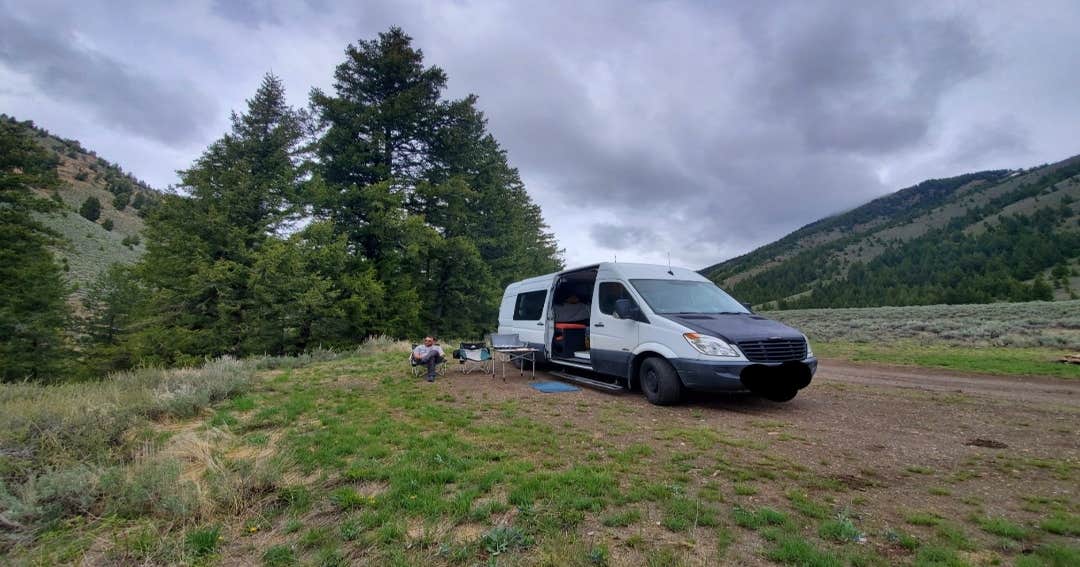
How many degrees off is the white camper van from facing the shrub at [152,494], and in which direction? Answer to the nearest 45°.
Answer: approximately 90° to its right

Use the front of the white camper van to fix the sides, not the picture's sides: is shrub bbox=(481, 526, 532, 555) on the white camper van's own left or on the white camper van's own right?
on the white camper van's own right

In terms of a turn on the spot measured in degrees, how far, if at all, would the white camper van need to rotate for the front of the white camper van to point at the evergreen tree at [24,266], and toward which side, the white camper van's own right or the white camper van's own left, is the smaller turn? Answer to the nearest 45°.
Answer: approximately 135° to the white camper van's own right

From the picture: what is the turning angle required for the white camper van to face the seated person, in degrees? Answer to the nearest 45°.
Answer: approximately 135° to its right

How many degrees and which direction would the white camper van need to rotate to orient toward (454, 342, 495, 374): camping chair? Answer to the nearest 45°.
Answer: approximately 180°

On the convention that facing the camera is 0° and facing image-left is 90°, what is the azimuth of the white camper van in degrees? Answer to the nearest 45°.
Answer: approximately 315°
